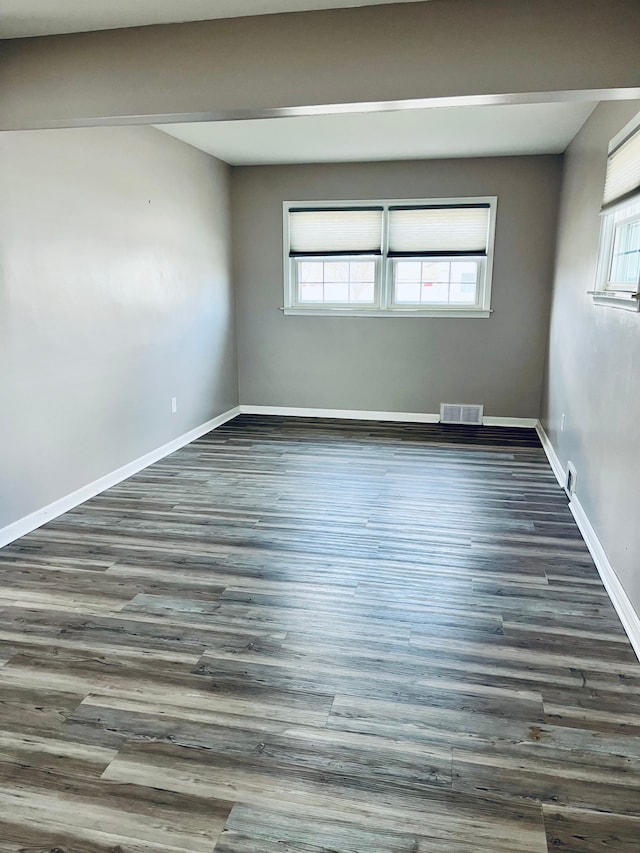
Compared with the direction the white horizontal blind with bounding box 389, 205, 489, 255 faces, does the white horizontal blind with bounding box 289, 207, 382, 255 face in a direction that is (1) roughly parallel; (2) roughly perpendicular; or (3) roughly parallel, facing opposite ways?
roughly parallel

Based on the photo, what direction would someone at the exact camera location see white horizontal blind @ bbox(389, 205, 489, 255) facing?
facing the viewer

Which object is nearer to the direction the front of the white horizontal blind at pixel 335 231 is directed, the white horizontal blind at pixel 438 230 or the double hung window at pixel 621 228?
the double hung window

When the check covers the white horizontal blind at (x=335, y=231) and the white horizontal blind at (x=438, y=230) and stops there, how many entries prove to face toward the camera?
2

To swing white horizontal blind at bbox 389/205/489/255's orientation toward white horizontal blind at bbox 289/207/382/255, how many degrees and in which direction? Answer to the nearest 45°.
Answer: approximately 90° to its right

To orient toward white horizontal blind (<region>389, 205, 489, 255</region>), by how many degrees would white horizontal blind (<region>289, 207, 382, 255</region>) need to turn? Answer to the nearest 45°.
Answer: approximately 90° to its left

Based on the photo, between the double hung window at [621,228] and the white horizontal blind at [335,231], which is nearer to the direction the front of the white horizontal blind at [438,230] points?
the double hung window

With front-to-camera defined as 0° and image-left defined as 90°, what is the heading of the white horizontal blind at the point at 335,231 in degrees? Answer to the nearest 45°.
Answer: approximately 0°

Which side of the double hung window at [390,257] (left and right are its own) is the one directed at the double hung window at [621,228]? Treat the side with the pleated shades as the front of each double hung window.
front

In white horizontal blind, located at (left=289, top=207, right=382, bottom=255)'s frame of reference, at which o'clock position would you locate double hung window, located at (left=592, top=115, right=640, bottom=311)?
The double hung window is roughly at 11 o'clock from the white horizontal blind.
